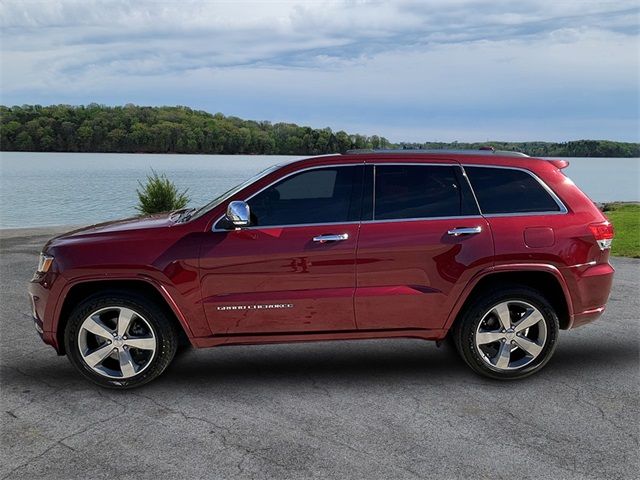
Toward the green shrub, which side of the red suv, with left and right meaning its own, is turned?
right

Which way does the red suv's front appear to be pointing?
to the viewer's left
